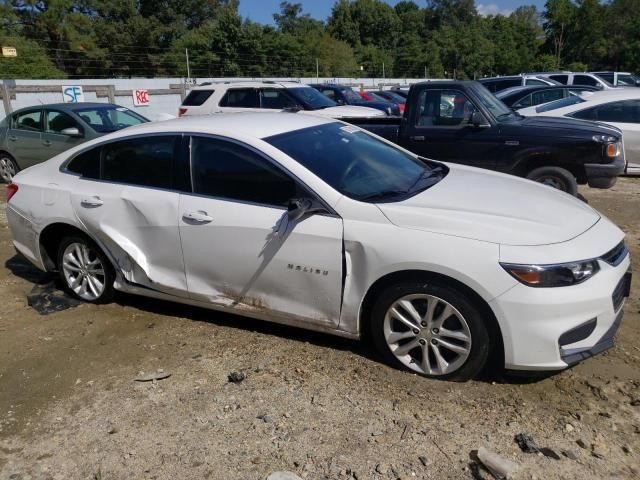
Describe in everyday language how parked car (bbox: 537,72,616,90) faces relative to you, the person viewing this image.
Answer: facing to the right of the viewer

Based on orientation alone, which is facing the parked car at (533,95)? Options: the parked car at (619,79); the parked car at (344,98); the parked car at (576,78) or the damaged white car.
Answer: the parked car at (344,98)

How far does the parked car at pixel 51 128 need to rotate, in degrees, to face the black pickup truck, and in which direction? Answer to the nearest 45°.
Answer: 0° — it already faces it

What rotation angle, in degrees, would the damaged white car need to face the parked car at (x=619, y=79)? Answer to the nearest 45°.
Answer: approximately 90° to its left

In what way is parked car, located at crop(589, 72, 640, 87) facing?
to the viewer's right

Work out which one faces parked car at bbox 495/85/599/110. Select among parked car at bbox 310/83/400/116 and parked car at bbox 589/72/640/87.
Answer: parked car at bbox 310/83/400/116

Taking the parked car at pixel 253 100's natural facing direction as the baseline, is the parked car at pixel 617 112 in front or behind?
in front

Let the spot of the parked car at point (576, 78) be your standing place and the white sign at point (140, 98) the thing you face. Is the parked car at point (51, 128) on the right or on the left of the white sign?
left

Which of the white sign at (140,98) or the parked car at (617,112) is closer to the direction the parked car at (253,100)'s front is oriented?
the parked car

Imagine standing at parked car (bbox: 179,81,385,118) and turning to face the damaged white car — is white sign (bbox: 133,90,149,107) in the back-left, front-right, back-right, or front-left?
back-right

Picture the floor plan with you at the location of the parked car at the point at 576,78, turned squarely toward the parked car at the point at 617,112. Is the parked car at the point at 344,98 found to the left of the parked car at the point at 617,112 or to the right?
right

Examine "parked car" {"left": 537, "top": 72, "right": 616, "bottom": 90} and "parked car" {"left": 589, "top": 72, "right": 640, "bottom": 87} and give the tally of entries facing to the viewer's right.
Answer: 2

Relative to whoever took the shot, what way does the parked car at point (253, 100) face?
facing the viewer and to the right of the viewer

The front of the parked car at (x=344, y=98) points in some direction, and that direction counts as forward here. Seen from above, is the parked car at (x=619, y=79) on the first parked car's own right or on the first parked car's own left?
on the first parked car's own left
